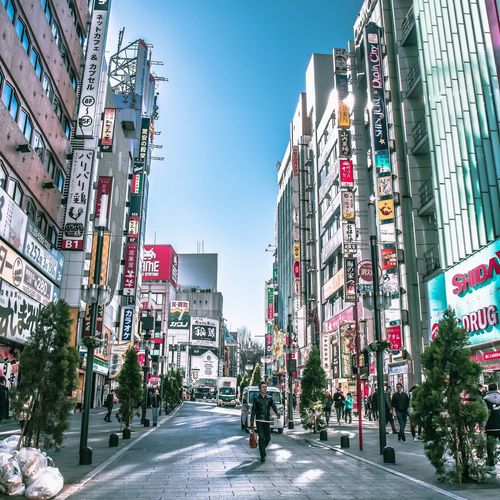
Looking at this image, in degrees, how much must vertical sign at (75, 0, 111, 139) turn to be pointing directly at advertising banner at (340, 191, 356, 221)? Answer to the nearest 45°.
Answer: approximately 90° to its left

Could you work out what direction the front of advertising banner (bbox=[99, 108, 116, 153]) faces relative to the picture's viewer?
facing the viewer

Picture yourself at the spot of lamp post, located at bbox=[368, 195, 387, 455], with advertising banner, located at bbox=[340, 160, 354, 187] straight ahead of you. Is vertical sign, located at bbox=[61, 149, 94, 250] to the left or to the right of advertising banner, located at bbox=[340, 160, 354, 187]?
left

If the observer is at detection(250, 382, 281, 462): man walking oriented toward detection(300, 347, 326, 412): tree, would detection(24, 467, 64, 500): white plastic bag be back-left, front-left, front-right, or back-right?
back-left

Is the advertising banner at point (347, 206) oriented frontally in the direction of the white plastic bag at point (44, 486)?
yes

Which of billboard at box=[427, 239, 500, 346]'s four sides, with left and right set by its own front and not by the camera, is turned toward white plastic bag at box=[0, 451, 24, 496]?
front

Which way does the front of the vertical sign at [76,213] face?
toward the camera

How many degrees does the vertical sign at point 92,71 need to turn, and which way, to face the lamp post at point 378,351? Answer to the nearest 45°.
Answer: approximately 45° to its left

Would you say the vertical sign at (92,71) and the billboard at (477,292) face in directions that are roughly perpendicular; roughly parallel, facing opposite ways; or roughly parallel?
roughly perpendicular

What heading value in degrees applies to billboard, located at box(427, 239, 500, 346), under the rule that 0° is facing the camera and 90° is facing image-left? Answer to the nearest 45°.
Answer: approximately 45°

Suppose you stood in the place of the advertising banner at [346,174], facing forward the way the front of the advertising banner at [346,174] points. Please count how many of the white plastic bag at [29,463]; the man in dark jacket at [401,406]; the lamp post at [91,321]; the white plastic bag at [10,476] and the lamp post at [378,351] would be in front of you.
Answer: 5

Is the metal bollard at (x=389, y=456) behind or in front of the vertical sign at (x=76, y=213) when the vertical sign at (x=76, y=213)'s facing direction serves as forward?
in front

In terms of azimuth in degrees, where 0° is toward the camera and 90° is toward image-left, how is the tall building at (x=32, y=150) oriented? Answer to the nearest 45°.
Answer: approximately 315°

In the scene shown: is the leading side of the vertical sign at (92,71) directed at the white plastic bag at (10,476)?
yes

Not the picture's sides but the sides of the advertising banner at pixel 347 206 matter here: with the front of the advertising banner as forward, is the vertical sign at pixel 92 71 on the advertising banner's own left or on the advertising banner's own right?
on the advertising banner's own right

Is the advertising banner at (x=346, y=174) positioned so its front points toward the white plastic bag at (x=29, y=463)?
yes
